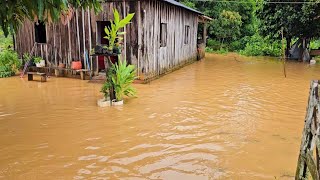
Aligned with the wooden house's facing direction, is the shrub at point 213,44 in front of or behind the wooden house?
behind

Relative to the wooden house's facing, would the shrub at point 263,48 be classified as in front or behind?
behind

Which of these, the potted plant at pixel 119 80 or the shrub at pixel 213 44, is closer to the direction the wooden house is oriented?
the potted plant

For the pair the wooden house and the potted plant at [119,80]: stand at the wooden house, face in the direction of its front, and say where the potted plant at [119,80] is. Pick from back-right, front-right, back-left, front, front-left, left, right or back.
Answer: front-left

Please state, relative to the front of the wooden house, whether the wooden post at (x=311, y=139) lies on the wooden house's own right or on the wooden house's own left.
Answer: on the wooden house's own left

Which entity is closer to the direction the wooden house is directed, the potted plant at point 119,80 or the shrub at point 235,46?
the potted plant

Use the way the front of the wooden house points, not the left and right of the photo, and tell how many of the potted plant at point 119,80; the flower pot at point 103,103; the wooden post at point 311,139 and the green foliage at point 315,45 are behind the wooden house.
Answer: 1

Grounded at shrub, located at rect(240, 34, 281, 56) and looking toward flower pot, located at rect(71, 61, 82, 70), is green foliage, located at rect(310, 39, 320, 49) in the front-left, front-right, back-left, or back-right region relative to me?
back-left

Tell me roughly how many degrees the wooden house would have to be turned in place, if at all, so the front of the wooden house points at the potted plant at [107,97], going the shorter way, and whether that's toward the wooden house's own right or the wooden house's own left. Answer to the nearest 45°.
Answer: approximately 45° to the wooden house's own left

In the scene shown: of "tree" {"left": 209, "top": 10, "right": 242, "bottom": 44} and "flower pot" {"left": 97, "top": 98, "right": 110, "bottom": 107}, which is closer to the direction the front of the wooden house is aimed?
the flower pot
